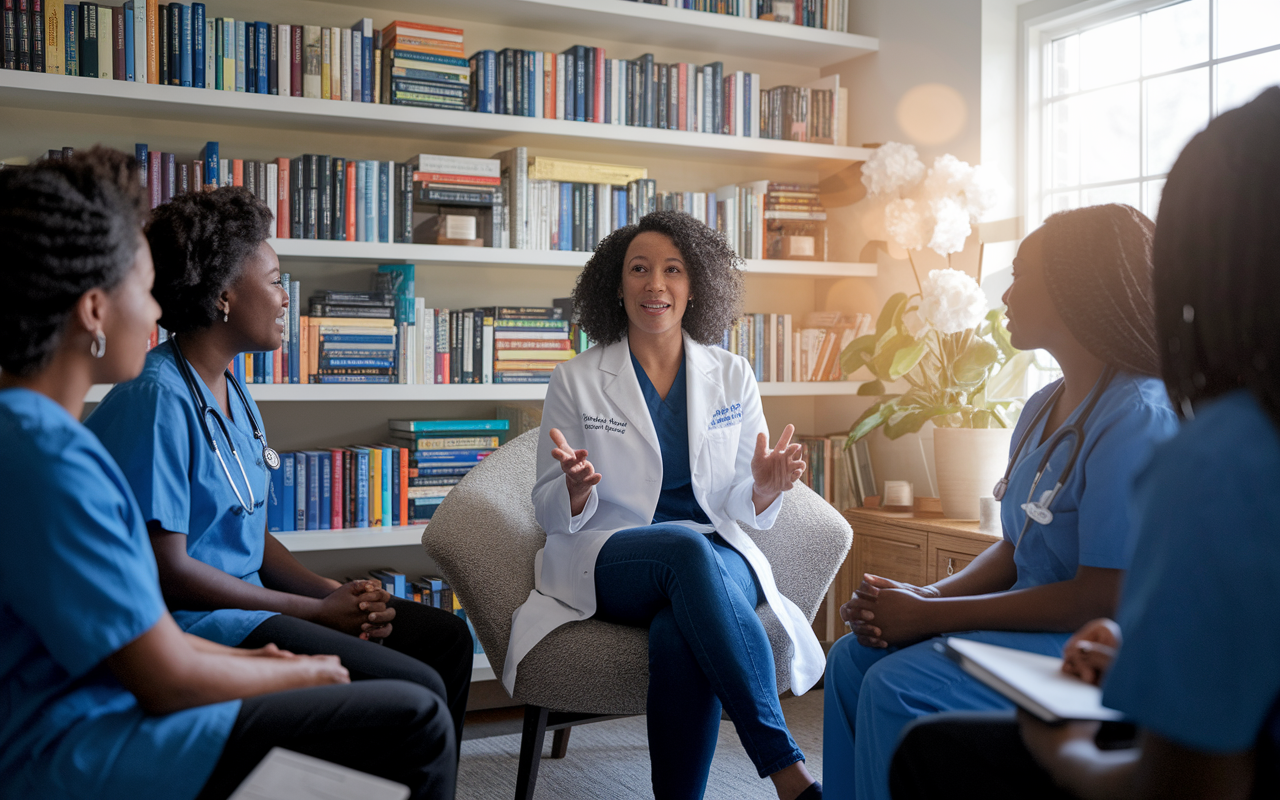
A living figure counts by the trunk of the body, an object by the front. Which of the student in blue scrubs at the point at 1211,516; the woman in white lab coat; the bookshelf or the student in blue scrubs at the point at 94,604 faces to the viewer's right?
the student in blue scrubs at the point at 94,604

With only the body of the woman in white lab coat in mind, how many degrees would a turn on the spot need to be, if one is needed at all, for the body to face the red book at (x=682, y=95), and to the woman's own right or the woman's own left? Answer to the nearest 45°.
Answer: approximately 180°

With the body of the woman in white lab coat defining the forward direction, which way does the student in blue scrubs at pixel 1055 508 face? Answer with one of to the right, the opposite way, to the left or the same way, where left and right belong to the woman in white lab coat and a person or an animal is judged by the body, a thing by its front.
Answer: to the right

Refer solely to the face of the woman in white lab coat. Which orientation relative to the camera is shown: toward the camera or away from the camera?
toward the camera

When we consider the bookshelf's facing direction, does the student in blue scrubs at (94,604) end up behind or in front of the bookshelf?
in front

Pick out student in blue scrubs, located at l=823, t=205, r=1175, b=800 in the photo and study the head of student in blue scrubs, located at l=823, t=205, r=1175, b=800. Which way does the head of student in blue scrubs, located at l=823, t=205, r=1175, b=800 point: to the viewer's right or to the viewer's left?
to the viewer's left

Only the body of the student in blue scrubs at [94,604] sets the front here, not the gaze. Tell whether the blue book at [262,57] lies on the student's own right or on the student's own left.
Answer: on the student's own left

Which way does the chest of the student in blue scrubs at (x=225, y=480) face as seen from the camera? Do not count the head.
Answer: to the viewer's right

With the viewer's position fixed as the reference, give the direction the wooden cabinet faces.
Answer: facing the viewer and to the left of the viewer

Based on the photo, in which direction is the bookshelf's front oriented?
toward the camera

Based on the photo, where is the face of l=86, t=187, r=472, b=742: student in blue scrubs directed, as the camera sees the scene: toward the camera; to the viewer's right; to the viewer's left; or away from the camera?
to the viewer's right

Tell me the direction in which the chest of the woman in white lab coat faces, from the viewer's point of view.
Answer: toward the camera

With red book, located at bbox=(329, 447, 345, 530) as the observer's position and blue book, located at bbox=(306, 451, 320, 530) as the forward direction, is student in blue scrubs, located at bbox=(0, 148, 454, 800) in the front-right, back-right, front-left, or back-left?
front-left

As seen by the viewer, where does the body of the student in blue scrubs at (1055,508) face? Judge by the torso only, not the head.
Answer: to the viewer's left

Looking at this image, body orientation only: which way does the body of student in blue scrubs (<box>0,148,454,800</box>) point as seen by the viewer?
to the viewer's right
